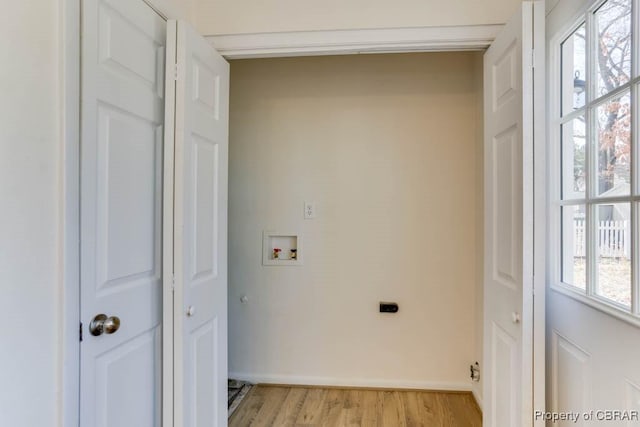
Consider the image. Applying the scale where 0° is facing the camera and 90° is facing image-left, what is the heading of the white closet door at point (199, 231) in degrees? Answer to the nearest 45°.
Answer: approximately 315°

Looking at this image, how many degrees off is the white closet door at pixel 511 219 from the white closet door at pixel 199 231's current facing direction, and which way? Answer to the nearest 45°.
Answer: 0° — it already faces it

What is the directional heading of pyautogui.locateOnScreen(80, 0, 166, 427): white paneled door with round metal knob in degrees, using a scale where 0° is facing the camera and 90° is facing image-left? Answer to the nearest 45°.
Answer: approximately 315°
